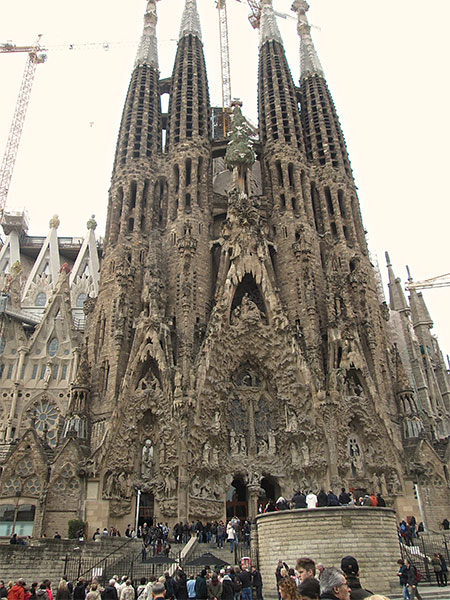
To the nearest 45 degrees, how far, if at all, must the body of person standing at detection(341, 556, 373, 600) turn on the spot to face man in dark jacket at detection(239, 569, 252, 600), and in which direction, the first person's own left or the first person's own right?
0° — they already face them

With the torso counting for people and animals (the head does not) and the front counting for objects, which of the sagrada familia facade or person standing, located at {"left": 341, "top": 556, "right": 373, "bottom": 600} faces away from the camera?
the person standing

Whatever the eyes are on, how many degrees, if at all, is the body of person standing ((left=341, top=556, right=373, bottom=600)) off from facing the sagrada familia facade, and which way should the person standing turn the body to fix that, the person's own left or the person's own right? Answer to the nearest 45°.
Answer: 0° — they already face it

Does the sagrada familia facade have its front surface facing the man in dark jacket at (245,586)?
yes

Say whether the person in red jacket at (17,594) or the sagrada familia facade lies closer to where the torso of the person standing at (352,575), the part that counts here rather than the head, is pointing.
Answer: the sagrada familia facade

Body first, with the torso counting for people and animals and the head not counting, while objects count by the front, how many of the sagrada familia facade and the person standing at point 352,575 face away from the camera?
1

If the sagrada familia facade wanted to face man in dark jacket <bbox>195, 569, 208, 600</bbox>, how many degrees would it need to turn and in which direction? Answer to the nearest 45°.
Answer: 0° — it already faces them

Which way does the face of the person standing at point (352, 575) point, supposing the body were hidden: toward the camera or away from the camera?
away from the camera

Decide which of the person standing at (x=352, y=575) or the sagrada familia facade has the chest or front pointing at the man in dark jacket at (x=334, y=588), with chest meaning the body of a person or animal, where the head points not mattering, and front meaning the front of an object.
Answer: the sagrada familia facade

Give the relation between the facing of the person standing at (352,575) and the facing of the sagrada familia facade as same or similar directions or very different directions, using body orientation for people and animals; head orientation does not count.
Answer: very different directions

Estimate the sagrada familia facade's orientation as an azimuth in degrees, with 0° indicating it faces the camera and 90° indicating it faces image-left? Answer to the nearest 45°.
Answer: approximately 0°

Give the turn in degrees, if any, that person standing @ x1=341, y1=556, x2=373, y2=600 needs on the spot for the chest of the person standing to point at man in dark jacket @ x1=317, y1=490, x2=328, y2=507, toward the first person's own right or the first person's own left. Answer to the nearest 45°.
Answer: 0° — they already face them

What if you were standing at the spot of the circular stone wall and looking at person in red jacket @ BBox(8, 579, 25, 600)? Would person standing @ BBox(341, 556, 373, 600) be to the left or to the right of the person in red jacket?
left

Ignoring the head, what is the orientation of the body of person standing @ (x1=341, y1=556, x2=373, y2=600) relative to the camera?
away from the camera

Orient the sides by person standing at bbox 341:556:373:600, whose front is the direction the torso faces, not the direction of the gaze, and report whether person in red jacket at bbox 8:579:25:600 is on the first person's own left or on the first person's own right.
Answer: on the first person's own left
